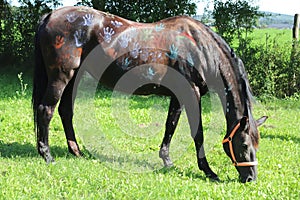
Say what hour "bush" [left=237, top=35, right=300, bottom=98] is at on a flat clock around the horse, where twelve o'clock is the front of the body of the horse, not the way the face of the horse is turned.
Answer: The bush is roughly at 10 o'clock from the horse.

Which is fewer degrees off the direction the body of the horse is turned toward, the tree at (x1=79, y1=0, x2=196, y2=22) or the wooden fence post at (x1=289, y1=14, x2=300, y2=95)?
the wooden fence post

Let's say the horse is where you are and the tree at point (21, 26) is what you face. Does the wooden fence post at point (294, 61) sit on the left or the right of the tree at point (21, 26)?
right

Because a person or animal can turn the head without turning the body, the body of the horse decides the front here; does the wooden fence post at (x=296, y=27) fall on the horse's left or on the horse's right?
on the horse's left

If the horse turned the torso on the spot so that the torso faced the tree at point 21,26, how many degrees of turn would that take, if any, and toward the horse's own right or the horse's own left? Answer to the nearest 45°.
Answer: approximately 135° to the horse's own left

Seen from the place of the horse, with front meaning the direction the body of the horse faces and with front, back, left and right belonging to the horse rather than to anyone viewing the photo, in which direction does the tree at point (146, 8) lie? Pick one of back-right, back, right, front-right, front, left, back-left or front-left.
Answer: left

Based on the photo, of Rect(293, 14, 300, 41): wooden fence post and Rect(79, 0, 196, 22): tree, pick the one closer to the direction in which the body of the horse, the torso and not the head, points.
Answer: the wooden fence post

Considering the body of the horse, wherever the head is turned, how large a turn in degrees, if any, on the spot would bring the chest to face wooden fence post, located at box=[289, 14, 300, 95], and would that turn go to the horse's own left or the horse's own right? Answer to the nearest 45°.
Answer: approximately 45° to the horse's own left

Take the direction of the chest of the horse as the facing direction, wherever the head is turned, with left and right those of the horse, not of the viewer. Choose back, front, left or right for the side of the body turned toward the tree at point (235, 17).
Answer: left

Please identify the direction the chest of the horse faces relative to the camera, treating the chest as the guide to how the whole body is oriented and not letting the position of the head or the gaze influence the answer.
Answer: to the viewer's right
